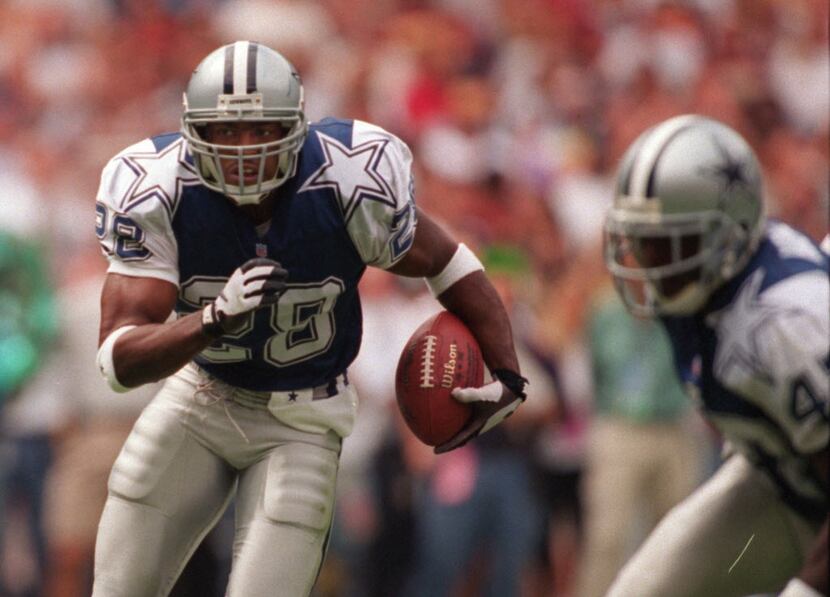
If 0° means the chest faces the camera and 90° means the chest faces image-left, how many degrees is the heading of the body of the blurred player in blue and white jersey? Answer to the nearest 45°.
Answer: approximately 45°

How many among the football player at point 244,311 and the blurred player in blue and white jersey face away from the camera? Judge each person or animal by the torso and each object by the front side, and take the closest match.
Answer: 0

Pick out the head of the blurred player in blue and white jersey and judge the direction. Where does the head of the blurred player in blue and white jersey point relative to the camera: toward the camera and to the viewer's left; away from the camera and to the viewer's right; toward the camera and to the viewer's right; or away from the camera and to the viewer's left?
toward the camera and to the viewer's left

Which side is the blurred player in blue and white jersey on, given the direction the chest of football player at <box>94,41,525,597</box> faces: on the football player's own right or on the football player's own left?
on the football player's own left

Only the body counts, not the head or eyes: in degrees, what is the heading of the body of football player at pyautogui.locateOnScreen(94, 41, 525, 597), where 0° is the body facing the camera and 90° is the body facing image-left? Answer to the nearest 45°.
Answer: approximately 0°

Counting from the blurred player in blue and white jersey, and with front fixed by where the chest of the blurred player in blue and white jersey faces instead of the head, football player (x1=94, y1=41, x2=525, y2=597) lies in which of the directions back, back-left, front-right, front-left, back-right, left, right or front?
front-right
